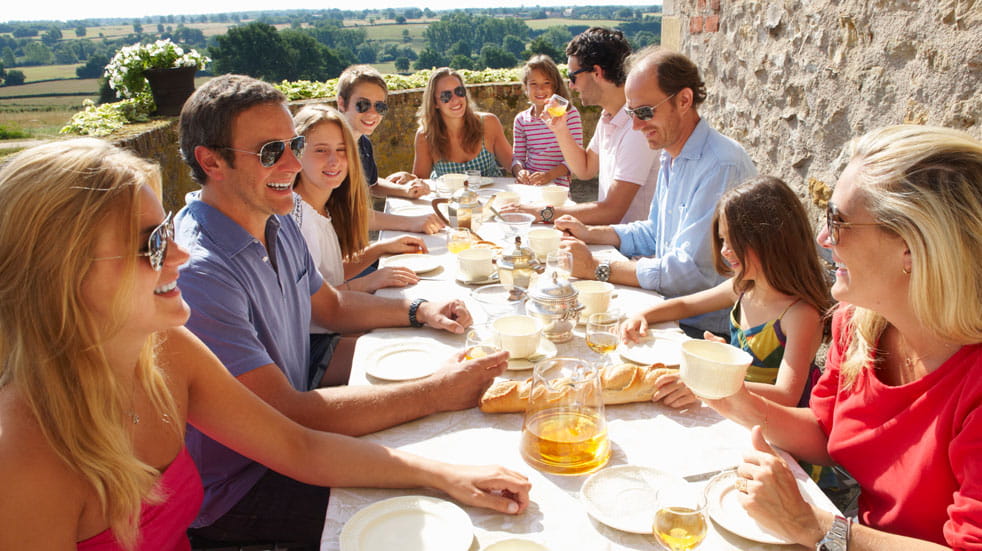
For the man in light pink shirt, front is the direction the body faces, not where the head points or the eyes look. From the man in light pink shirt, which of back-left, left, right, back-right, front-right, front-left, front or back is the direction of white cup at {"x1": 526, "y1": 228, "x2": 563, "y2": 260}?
left

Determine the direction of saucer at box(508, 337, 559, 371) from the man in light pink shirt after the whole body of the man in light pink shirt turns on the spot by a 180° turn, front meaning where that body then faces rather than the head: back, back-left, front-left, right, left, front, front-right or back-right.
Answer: right

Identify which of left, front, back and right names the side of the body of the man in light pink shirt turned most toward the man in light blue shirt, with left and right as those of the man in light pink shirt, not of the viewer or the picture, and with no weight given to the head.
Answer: left

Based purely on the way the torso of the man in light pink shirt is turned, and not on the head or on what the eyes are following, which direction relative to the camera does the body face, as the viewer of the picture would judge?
to the viewer's left

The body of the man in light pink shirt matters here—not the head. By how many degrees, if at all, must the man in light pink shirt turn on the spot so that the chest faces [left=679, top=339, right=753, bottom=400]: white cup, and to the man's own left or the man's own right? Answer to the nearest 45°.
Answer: approximately 90° to the man's own left

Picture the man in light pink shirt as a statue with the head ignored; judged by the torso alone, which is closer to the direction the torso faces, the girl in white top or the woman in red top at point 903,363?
the girl in white top

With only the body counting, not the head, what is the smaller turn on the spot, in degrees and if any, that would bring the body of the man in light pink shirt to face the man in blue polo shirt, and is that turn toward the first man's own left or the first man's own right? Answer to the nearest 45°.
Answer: approximately 90° to the first man's own left

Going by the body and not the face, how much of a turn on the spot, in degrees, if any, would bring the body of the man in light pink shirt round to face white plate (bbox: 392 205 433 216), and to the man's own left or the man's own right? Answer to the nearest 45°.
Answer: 0° — they already face it

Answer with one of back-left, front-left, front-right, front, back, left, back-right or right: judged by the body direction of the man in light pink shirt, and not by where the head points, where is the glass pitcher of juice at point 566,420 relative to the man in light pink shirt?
left

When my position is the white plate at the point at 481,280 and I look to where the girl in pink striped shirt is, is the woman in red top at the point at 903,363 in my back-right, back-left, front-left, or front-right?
back-right

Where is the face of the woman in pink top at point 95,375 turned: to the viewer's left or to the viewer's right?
to the viewer's right

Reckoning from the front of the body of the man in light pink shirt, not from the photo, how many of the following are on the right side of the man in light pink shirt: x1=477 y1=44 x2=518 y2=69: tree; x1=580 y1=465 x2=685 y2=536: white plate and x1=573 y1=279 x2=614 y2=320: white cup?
1

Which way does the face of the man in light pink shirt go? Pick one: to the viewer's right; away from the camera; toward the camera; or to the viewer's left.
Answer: to the viewer's left

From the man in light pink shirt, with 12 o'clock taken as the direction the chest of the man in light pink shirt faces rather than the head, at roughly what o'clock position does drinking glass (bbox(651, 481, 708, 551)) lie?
The drinking glass is roughly at 9 o'clock from the man in light pink shirt.

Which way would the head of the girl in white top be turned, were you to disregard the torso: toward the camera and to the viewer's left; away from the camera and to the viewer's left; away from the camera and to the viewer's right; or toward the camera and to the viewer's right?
toward the camera and to the viewer's right

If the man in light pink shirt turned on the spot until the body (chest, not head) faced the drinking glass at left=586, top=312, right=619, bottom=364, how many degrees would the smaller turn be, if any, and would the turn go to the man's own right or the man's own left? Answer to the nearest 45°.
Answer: approximately 90° to the man's own left

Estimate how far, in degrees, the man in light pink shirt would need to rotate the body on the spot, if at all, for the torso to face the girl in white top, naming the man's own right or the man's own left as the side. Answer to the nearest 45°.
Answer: approximately 45° to the man's own left
